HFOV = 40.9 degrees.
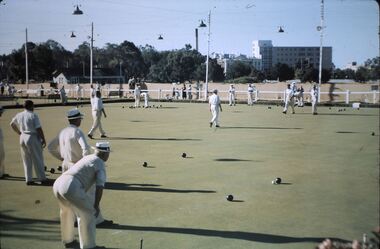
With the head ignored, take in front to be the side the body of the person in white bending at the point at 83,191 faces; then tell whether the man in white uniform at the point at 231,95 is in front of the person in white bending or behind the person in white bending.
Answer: in front

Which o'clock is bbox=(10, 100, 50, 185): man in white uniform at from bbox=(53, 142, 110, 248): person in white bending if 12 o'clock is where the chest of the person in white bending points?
The man in white uniform is roughly at 10 o'clock from the person in white bending.

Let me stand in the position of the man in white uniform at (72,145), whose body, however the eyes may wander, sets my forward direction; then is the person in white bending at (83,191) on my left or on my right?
on my right

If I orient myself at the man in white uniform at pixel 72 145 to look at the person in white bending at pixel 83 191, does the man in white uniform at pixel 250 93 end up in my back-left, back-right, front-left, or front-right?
back-left

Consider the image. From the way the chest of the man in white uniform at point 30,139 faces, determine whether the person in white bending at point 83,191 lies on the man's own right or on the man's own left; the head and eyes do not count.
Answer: on the man's own right

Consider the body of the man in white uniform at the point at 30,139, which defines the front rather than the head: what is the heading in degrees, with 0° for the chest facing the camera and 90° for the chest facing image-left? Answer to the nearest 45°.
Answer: approximately 225°

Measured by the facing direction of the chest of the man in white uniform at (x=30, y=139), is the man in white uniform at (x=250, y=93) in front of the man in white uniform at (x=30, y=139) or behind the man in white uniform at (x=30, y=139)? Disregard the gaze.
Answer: in front

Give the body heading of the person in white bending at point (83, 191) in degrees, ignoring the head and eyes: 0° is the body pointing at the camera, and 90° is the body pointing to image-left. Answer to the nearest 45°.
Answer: approximately 225°

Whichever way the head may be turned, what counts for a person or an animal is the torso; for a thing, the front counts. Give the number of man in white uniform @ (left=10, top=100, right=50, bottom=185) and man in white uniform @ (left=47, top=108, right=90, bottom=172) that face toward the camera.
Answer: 0

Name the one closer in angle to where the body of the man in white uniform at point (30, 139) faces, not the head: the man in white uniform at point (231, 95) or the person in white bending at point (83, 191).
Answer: the man in white uniform

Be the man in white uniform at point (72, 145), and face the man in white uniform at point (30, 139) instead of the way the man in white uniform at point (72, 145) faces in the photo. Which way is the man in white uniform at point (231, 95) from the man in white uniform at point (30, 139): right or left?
right
